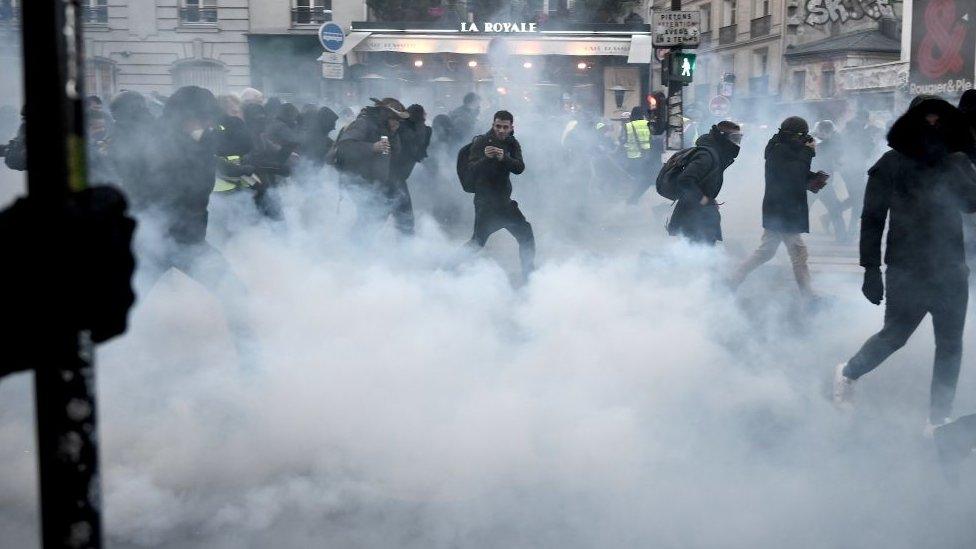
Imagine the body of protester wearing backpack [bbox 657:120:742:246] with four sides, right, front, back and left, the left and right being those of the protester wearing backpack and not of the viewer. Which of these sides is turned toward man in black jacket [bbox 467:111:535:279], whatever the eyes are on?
back

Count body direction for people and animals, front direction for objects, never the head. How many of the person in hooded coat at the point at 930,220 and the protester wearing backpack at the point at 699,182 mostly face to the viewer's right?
1

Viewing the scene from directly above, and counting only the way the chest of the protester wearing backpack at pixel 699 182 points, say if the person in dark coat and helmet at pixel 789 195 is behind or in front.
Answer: in front

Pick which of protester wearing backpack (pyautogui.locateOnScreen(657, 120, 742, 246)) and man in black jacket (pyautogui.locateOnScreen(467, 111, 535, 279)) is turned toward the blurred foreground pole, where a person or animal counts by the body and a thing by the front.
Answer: the man in black jacket

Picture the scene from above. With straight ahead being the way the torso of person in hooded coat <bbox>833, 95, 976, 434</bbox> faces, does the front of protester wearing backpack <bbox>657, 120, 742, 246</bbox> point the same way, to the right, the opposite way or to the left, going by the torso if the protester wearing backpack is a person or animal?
to the left

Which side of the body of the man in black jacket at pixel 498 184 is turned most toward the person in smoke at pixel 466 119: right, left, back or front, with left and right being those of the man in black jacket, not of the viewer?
back

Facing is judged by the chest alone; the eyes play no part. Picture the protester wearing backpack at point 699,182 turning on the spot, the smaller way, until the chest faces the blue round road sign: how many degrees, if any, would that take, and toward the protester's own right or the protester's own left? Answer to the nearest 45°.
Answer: approximately 135° to the protester's own left

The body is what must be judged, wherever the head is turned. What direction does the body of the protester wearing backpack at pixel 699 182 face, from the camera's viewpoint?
to the viewer's right

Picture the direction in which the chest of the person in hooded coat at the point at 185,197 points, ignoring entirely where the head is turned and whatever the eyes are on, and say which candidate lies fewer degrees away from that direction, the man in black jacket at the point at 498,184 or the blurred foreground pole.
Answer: the blurred foreground pole
